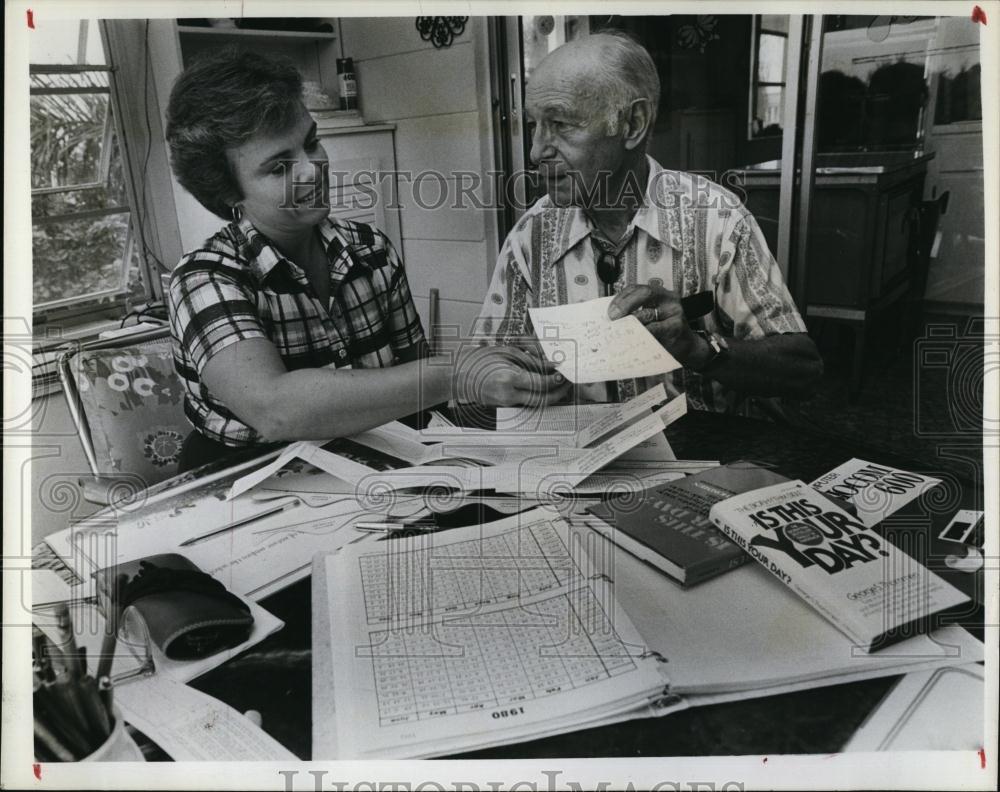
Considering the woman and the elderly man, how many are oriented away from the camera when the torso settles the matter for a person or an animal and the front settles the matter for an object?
0

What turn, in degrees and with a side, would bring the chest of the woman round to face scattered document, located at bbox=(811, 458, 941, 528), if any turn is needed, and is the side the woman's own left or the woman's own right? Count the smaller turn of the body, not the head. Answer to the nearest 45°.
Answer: approximately 45° to the woman's own left

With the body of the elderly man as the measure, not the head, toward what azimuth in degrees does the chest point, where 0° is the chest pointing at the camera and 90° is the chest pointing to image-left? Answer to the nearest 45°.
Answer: approximately 45°

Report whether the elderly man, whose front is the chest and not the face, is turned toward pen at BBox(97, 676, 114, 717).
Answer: yes

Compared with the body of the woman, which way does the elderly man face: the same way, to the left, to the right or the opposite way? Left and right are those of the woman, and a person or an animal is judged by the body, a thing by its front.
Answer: to the right

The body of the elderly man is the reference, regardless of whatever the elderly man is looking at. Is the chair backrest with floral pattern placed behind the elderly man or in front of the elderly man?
in front

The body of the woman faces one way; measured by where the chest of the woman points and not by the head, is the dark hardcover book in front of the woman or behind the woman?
in front

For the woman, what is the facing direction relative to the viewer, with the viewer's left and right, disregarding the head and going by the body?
facing the viewer and to the right of the viewer

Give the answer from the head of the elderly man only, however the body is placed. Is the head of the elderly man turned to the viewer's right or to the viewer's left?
to the viewer's left

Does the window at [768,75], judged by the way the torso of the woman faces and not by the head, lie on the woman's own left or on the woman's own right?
on the woman's own left

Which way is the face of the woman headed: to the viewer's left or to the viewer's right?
to the viewer's right
